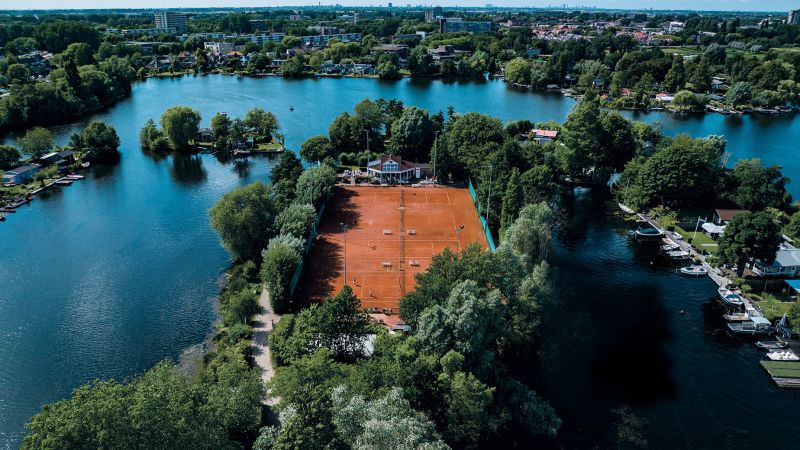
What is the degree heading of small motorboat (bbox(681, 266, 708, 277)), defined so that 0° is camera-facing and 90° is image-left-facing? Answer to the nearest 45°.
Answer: approximately 90°

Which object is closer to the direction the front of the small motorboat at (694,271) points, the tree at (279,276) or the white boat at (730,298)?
the tree

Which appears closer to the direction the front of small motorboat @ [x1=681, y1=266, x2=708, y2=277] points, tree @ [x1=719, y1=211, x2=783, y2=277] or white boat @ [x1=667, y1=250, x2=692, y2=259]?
the white boat

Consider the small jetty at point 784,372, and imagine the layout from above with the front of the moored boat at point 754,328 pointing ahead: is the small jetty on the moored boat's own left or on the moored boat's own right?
on the moored boat's own left

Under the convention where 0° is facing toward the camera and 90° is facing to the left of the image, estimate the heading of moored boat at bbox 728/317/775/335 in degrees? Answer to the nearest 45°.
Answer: approximately 90°

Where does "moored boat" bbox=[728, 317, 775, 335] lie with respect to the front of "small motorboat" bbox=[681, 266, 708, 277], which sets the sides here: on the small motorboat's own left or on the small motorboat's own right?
on the small motorboat's own left

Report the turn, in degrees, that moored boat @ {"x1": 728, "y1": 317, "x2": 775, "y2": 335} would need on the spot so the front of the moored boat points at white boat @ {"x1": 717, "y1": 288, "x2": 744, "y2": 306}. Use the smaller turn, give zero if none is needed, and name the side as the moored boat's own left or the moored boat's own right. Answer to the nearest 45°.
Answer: approximately 45° to the moored boat's own right

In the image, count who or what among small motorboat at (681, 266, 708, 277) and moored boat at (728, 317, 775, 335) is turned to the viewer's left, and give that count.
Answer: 2

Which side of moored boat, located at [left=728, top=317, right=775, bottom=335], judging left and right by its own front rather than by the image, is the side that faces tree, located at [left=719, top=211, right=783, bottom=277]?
right

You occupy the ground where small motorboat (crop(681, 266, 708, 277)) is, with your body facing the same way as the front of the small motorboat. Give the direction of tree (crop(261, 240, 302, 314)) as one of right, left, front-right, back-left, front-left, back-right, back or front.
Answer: front-left

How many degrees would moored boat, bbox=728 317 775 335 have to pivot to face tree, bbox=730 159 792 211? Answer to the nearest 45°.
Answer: approximately 90° to its right

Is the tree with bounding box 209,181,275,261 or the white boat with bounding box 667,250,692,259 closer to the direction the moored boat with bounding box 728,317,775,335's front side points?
the tree
